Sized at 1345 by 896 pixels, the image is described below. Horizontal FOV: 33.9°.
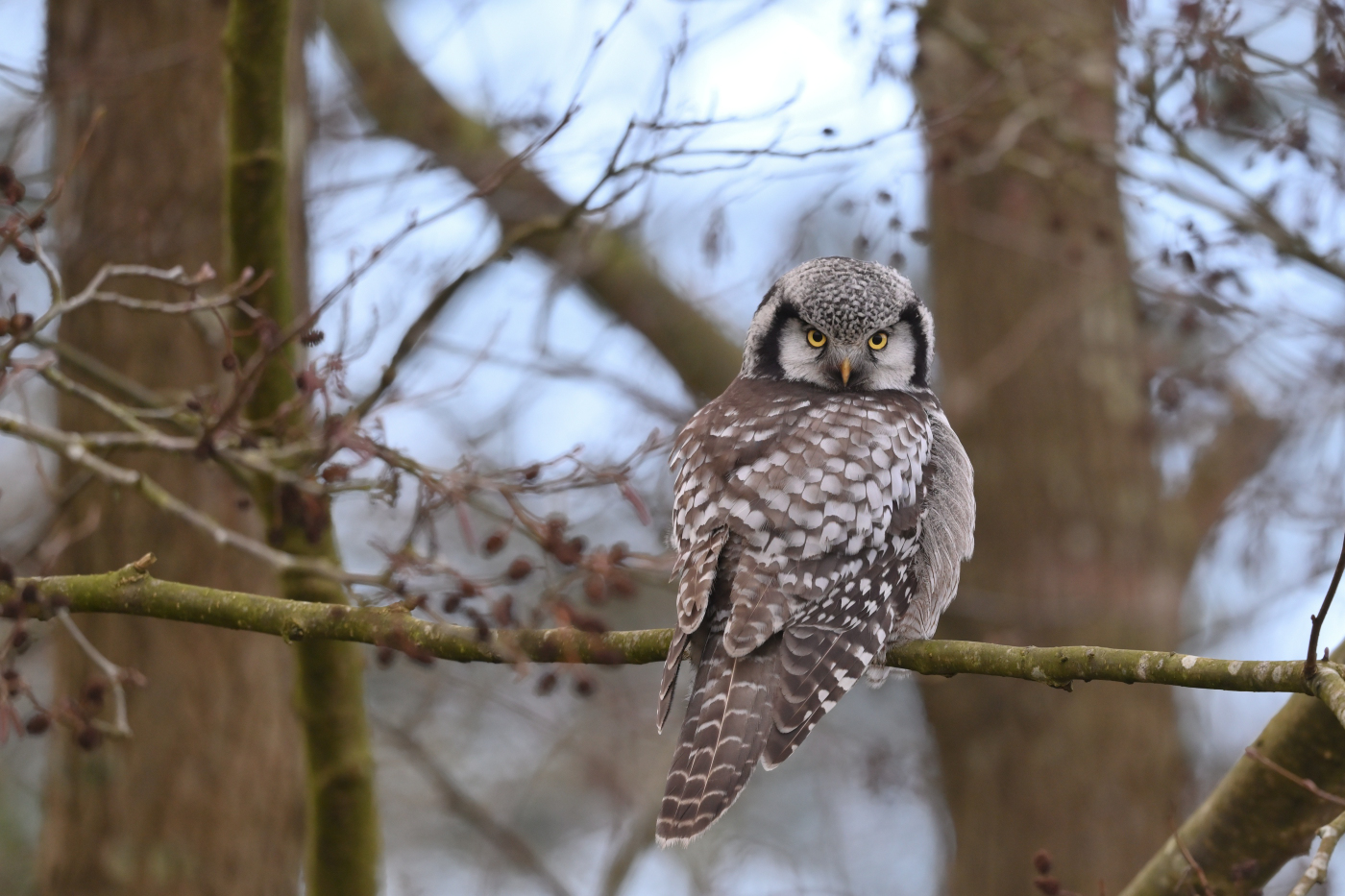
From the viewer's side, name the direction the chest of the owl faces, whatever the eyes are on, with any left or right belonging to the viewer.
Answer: facing away from the viewer and to the right of the viewer

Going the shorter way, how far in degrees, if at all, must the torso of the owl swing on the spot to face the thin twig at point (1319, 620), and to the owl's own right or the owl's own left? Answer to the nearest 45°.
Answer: approximately 90° to the owl's own right

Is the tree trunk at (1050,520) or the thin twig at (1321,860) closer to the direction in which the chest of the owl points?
the tree trunk

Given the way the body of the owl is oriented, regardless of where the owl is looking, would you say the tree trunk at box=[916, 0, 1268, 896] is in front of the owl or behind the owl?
in front

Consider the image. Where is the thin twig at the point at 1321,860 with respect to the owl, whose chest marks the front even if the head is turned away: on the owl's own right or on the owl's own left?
on the owl's own right

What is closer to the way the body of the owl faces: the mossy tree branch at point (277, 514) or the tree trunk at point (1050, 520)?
the tree trunk

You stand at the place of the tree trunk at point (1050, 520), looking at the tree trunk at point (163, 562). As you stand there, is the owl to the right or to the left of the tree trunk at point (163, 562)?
left
